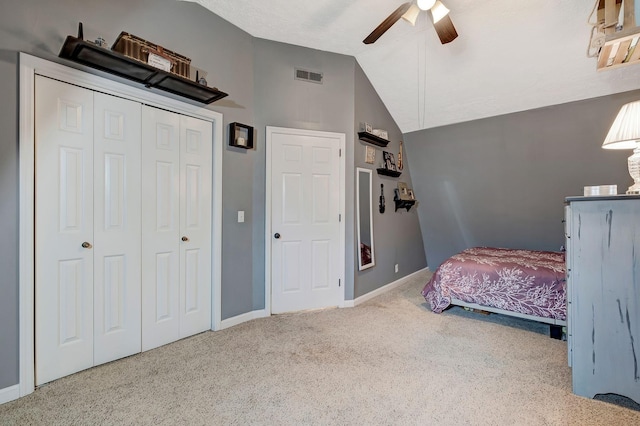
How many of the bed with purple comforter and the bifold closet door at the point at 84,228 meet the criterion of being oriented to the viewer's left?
1

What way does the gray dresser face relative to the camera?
to the viewer's left

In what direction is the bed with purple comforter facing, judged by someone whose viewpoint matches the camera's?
facing to the left of the viewer

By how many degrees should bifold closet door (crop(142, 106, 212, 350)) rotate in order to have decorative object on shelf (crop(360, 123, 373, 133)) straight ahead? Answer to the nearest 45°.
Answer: approximately 45° to its left
